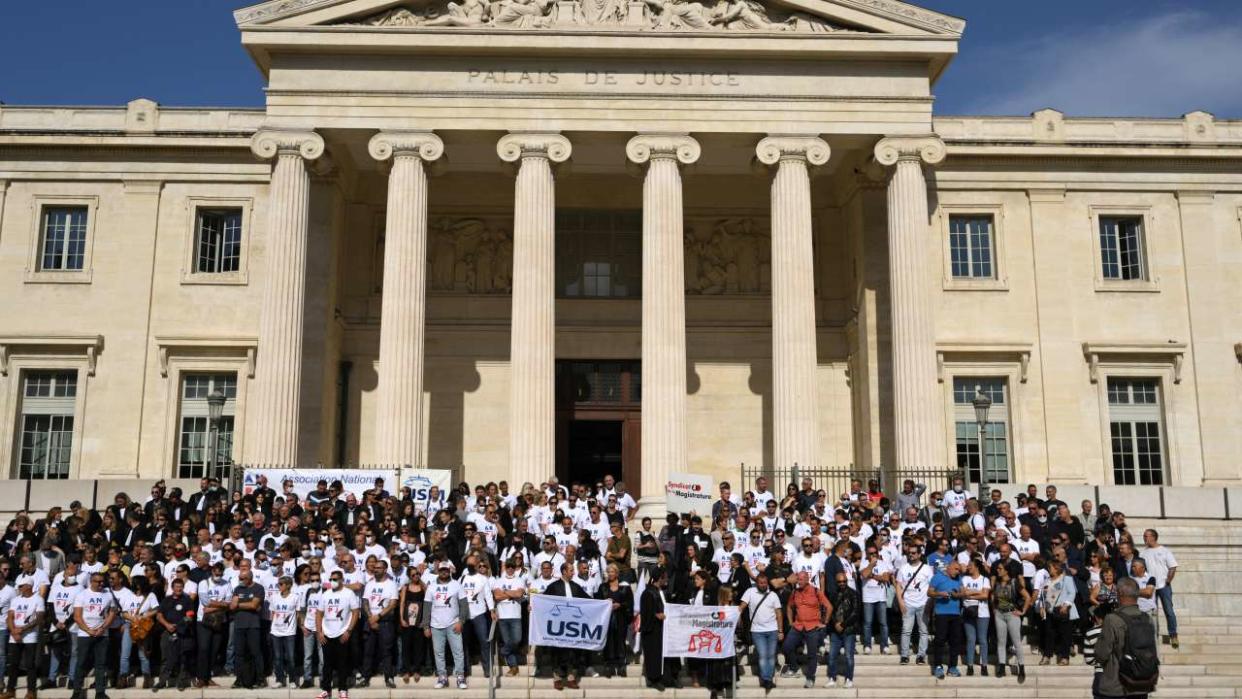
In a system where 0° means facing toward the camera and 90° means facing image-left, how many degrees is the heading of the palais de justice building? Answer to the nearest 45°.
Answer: approximately 0°

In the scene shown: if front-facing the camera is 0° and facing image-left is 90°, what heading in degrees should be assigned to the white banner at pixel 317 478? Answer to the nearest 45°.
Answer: approximately 0°

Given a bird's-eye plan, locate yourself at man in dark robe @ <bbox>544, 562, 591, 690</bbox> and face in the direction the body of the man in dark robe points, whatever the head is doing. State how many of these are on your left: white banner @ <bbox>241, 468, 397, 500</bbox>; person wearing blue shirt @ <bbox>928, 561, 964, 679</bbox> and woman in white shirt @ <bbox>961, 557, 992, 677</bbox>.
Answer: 2

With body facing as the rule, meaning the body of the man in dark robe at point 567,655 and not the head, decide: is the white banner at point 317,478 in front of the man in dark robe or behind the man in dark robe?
behind

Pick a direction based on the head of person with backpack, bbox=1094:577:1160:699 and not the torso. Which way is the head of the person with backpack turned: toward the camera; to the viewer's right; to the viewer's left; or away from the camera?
away from the camera

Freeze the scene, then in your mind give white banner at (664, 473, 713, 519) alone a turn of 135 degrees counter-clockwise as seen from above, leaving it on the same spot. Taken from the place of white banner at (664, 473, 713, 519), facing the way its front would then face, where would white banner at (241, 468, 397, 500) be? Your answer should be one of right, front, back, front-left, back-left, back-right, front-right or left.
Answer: back-left

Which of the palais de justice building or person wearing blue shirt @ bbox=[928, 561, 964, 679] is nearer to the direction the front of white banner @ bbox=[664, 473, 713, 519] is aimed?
the person wearing blue shirt

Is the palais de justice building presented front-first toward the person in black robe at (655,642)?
yes

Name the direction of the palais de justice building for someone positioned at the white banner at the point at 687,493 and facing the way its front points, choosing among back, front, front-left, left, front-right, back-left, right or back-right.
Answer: back

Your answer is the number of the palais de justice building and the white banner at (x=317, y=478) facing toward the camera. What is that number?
2
